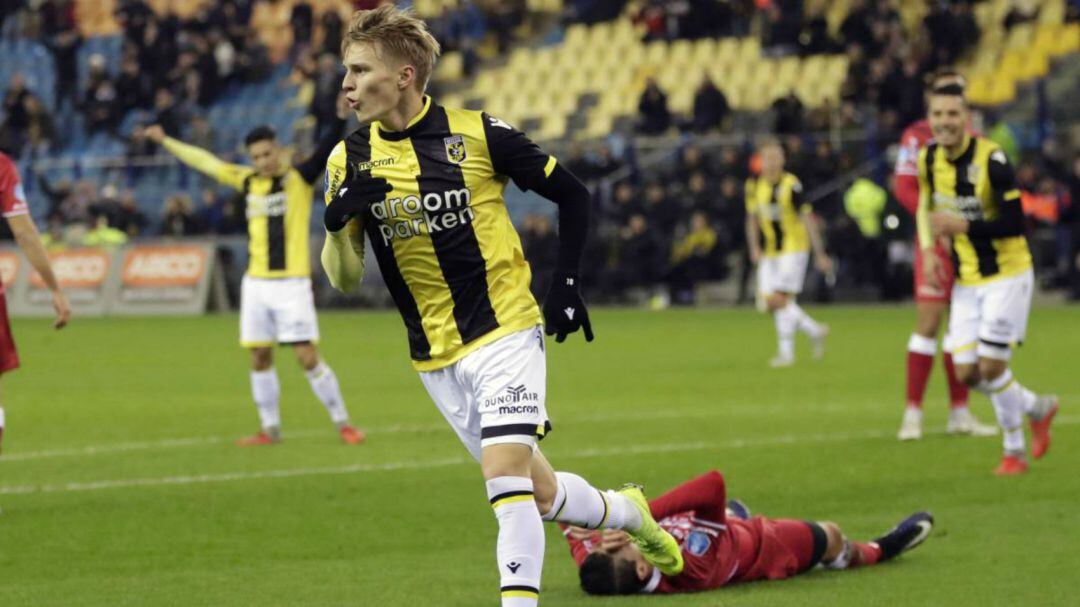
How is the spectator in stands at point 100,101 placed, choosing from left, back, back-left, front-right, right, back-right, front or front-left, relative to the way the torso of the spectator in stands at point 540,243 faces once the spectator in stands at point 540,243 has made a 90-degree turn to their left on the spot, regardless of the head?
back-left

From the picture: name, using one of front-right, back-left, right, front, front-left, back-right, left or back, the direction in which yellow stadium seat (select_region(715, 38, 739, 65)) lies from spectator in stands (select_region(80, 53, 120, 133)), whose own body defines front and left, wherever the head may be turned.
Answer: front-left

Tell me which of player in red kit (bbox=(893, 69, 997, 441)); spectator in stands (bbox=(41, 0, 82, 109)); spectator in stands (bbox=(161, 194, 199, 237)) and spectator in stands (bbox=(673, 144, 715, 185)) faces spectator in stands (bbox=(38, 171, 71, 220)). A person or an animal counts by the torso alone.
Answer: spectator in stands (bbox=(41, 0, 82, 109))

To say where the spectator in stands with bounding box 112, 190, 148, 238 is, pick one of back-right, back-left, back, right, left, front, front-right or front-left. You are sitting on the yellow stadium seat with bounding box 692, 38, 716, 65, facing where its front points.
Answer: right

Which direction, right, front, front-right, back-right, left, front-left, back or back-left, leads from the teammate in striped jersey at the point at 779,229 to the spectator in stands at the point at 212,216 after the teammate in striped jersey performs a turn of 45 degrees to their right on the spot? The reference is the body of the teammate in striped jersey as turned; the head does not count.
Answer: front-right

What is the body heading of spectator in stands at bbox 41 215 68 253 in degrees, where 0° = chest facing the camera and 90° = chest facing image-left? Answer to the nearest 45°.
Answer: approximately 0°

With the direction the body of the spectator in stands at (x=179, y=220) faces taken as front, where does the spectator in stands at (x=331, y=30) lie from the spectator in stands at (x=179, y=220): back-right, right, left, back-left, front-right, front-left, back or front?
back-left
